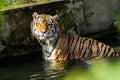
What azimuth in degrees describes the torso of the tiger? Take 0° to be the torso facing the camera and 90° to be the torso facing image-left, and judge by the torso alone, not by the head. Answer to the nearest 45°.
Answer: approximately 45°

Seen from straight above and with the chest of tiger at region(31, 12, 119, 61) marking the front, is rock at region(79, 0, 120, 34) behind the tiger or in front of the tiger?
behind
